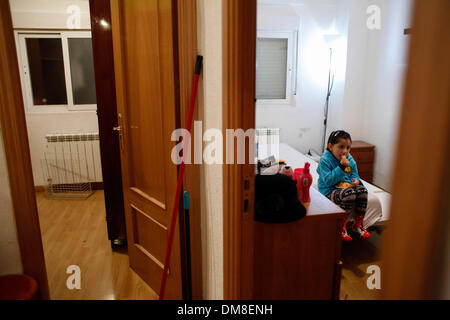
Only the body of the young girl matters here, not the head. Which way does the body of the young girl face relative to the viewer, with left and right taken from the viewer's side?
facing the viewer and to the right of the viewer

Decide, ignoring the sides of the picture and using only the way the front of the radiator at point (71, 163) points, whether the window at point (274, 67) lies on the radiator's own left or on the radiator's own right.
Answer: on the radiator's own left

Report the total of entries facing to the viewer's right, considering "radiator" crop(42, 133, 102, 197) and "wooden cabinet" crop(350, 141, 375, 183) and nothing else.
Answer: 0

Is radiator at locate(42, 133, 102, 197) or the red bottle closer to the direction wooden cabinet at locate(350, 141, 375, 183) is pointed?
the red bottle

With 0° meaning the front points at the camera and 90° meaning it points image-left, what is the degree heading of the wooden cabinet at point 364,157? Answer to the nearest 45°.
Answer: approximately 0°

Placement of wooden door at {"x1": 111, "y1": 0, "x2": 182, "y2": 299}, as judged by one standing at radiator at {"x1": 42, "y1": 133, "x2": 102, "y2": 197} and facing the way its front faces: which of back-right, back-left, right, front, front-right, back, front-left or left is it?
front

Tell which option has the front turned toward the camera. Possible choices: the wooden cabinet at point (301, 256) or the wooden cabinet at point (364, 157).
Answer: the wooden cabinet at point (364, 157)

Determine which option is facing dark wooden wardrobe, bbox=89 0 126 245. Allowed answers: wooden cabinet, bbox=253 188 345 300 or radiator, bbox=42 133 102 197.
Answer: the radiator

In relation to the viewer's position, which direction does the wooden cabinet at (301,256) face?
facing to the right of the viewer

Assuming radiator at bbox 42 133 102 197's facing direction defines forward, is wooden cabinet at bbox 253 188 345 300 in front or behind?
in front

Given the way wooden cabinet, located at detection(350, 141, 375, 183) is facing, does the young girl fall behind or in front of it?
in front

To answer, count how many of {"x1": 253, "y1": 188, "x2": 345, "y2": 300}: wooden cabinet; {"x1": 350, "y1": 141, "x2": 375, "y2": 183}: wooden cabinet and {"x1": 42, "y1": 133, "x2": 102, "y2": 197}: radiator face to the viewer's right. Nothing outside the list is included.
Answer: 1

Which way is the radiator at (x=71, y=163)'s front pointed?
toward the camera

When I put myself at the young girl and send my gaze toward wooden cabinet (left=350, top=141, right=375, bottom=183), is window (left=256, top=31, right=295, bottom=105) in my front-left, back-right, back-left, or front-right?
front-left

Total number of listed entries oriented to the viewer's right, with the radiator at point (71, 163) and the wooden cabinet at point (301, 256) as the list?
1
